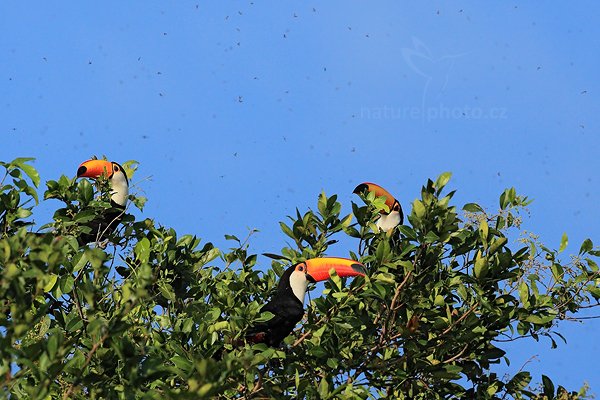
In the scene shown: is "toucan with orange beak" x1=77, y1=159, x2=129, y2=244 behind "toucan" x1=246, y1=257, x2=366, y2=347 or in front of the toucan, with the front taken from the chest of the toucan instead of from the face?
behind

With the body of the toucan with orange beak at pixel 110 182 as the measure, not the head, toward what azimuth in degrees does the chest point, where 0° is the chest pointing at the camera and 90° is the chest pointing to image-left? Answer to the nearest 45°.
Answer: approximately 90°

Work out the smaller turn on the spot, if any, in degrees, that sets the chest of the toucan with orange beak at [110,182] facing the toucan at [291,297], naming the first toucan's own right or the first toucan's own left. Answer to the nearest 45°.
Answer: approximately 135° to the first toucan's own left

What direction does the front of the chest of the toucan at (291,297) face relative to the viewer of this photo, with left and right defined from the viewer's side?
facing to the right of the viewer
